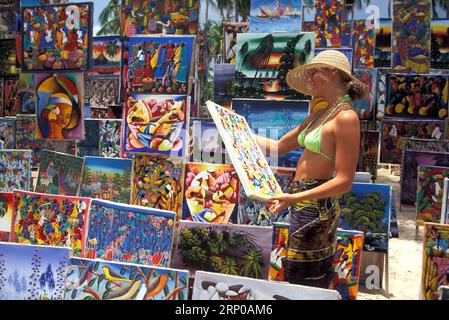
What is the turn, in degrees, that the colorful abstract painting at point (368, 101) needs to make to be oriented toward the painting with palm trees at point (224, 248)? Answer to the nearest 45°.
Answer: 0° — it already faces it

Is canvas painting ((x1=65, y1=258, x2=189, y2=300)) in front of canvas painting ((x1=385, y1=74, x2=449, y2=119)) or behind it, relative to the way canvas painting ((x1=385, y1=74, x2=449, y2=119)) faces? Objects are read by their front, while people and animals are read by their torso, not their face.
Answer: in front

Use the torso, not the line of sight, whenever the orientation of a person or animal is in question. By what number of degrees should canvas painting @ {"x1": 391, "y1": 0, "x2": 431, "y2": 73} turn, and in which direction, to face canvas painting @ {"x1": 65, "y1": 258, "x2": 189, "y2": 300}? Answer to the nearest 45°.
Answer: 0° — it already faces it

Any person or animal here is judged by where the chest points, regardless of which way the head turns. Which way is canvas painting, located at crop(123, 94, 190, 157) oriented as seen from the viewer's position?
toward the camera

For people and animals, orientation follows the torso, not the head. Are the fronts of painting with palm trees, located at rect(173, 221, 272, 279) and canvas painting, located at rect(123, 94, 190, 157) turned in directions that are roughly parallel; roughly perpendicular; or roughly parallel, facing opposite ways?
roughly parallel

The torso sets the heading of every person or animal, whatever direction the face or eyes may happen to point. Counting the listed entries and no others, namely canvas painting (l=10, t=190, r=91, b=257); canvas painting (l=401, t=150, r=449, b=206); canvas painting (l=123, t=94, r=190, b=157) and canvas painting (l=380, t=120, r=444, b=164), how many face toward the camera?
4

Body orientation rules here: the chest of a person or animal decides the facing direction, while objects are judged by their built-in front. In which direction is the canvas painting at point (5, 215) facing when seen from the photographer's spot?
facing the viewer

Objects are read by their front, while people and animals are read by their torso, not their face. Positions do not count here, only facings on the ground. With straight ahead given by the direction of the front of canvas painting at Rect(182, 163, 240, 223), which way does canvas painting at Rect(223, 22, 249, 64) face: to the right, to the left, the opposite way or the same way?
the same way

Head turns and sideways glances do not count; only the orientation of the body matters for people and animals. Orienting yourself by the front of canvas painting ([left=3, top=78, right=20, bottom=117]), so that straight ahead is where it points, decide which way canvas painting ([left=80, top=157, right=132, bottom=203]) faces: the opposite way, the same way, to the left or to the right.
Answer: the same way

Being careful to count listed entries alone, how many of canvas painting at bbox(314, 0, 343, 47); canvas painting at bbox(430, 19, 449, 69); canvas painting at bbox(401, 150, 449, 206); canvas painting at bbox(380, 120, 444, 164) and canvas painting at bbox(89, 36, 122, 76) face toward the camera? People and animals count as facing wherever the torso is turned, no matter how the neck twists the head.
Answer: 5

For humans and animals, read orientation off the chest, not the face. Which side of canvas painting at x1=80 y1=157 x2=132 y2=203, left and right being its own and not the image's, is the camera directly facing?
front

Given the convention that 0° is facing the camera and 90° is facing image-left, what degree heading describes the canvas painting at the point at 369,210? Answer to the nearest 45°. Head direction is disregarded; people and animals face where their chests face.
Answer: approximately 0°

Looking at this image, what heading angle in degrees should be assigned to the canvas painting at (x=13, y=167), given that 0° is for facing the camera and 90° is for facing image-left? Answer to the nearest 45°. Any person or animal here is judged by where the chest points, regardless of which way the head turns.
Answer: approximately 0°

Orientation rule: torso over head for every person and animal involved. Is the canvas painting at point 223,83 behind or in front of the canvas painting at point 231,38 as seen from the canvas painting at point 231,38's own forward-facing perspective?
in front
